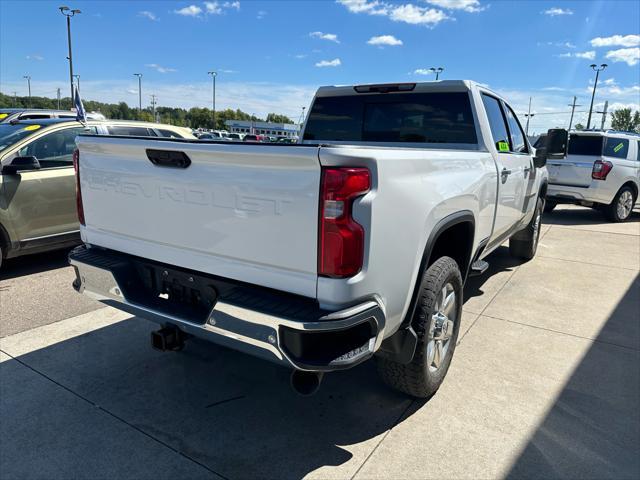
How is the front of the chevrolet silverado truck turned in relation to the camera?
facing away from the viewer and to the right of the viewer

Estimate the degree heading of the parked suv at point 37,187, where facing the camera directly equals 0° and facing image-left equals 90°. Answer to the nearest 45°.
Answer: approximately 45°

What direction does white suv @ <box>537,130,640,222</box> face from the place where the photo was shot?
facing away from the viewer and to the right of the viewer

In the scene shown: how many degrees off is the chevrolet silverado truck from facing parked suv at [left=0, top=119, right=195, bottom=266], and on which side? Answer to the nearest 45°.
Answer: approximately 90° to its left
